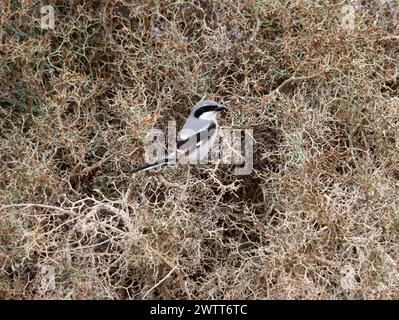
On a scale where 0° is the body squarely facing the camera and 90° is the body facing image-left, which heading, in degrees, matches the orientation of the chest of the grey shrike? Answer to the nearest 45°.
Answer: approximately 270°
